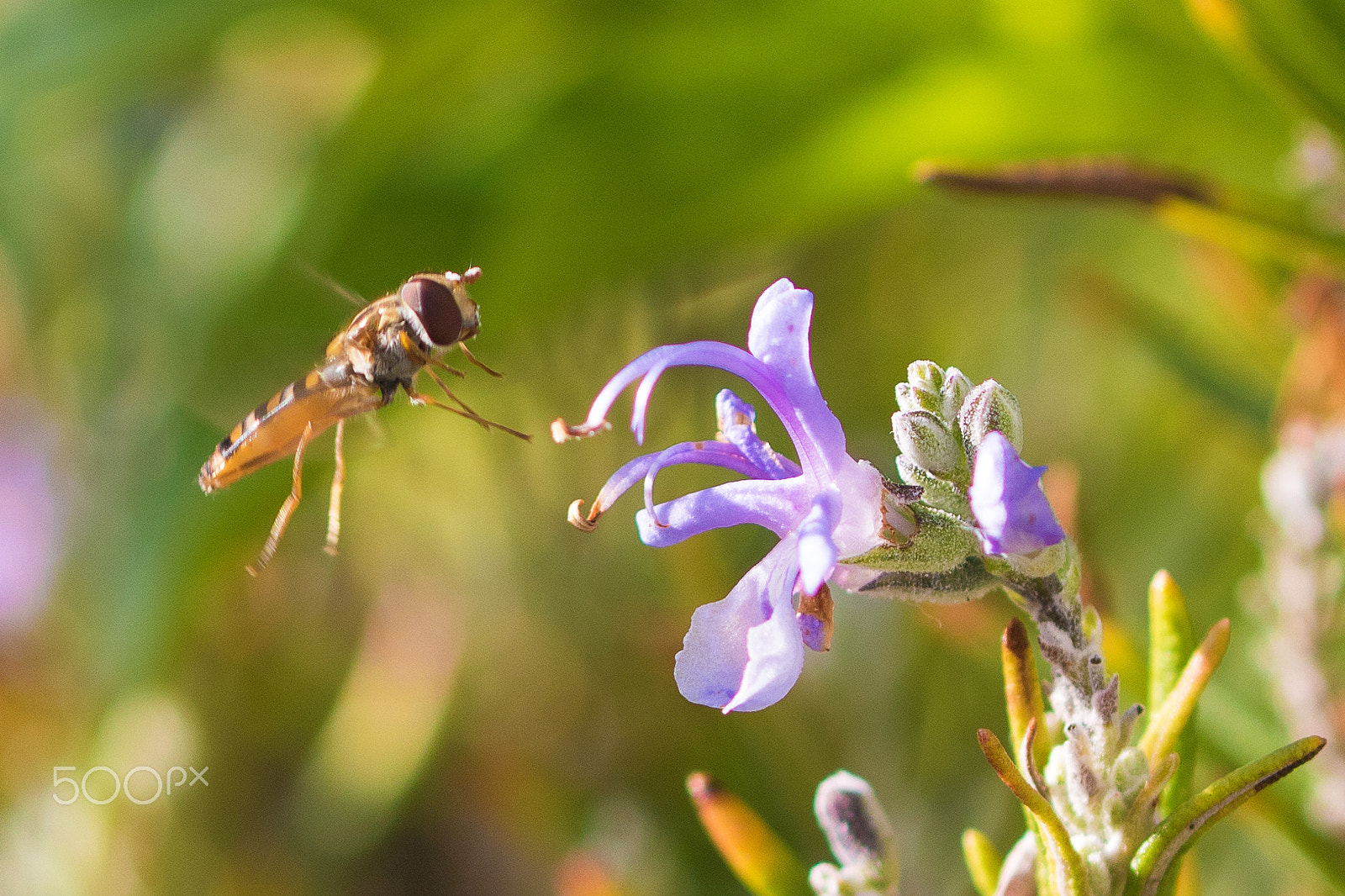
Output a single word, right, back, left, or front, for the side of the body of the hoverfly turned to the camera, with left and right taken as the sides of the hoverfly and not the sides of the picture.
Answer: right
